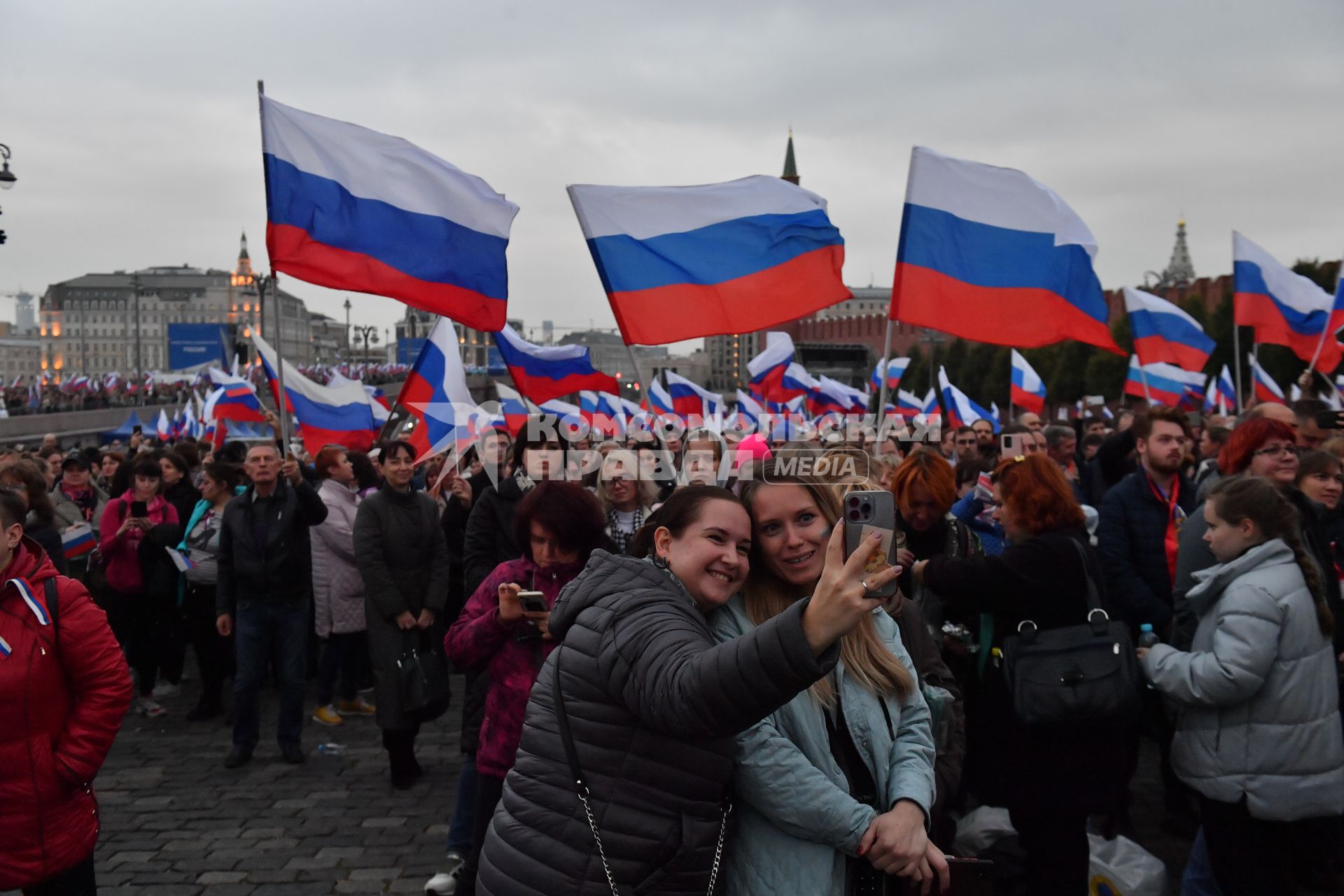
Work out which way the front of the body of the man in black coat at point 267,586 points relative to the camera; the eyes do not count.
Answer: toward the camera

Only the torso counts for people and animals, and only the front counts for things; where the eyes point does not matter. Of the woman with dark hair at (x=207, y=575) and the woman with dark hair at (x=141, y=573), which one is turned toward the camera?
the woman with dark hair at (x=141, y=573)

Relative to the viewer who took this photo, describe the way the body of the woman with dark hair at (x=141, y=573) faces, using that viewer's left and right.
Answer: facing the viewer

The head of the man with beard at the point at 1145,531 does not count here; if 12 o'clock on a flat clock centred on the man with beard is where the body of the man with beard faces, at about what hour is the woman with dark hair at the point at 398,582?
The woman with dark hair is roughly at 4 o'clock from the man with beard.

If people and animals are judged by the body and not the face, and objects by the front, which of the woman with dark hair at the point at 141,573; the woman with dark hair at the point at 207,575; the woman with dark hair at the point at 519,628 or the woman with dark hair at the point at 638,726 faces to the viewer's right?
the woman with dark hair at the point at 638,726

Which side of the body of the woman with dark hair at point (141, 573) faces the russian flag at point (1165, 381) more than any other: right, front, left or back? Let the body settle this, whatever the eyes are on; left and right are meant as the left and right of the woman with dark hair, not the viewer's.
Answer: left

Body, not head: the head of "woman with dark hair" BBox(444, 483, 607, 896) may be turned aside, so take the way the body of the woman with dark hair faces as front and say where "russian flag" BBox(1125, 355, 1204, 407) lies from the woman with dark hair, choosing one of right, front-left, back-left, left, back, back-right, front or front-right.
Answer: back-left

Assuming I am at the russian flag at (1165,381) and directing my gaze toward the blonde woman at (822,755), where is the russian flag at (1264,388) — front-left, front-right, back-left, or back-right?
back-left

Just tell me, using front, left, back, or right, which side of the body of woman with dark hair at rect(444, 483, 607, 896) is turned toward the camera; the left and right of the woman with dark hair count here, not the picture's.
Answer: front

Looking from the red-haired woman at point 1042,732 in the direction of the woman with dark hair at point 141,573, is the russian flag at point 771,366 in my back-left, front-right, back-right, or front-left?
front-right

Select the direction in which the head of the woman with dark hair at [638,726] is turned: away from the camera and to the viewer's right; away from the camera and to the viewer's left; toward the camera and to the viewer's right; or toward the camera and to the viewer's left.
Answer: toward the camera and to the viewer's right

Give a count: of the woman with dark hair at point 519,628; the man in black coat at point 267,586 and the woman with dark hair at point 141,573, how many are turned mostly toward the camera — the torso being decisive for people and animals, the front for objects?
3
